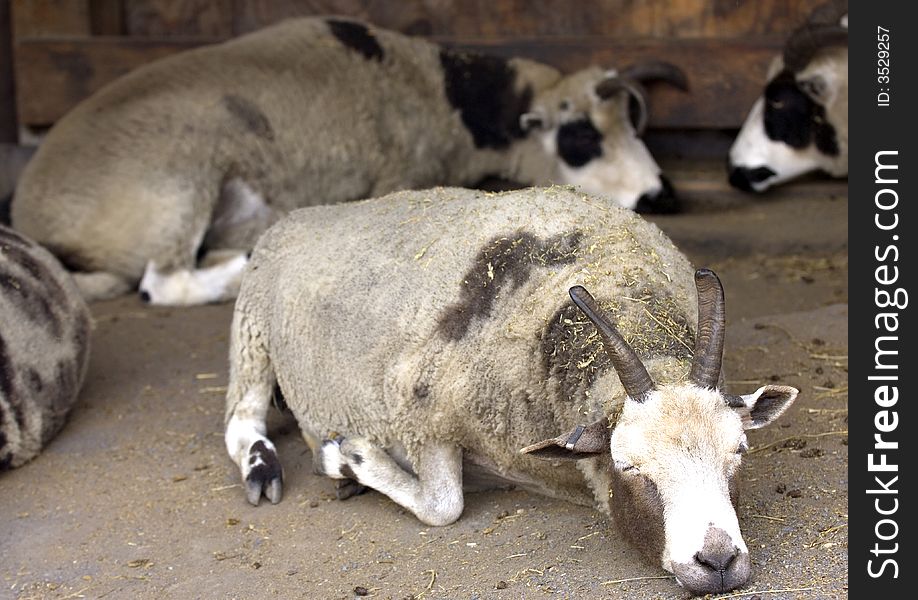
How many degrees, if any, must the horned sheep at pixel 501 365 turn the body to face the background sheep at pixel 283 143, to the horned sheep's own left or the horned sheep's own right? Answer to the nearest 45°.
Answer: approximately 135° to the horned sheep's own left

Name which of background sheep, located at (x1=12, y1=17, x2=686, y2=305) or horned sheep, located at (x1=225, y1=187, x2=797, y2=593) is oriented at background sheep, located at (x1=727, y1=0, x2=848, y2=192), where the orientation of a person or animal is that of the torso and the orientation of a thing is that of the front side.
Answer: background sheep, located at (x1=12, y1=17, x2=686, y2=305)

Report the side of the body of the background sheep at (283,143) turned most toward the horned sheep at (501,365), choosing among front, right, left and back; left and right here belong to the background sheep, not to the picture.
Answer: right

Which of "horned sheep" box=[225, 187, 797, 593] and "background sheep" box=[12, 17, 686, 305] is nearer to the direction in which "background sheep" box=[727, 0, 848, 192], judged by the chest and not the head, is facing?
the background sheep

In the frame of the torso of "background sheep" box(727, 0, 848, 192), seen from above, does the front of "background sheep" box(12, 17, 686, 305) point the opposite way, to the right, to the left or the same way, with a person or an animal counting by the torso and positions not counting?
the opposite way

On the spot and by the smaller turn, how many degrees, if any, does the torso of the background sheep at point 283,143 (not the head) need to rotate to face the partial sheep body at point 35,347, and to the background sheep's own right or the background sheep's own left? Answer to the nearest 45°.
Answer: approximately 90° to the background sheep's own right

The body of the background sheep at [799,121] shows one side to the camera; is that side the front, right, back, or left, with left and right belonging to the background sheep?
left

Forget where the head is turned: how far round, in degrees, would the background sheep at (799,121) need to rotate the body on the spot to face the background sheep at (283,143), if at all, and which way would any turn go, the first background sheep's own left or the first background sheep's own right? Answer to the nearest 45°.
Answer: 0° — it already faces it

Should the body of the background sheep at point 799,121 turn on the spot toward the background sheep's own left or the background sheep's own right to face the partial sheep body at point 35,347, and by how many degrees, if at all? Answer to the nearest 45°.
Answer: approximately 45° to the background sheep's own left

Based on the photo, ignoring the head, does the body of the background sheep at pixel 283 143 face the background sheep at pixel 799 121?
yes

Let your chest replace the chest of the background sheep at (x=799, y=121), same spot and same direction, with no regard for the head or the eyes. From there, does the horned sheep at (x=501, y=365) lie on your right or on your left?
on your left

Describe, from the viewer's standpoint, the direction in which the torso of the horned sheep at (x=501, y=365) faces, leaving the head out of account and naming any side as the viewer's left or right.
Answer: facing the viewer and to the right of the viewer

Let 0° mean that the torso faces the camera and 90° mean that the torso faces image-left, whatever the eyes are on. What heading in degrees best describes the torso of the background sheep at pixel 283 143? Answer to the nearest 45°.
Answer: approximately 270°
